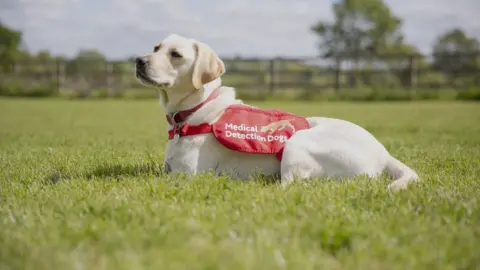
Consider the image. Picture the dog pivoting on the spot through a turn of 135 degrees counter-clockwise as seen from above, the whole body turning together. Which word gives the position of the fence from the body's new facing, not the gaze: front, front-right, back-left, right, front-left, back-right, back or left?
back-left

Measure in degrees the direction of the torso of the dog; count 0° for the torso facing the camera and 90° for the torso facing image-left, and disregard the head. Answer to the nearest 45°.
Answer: approximately 90°
